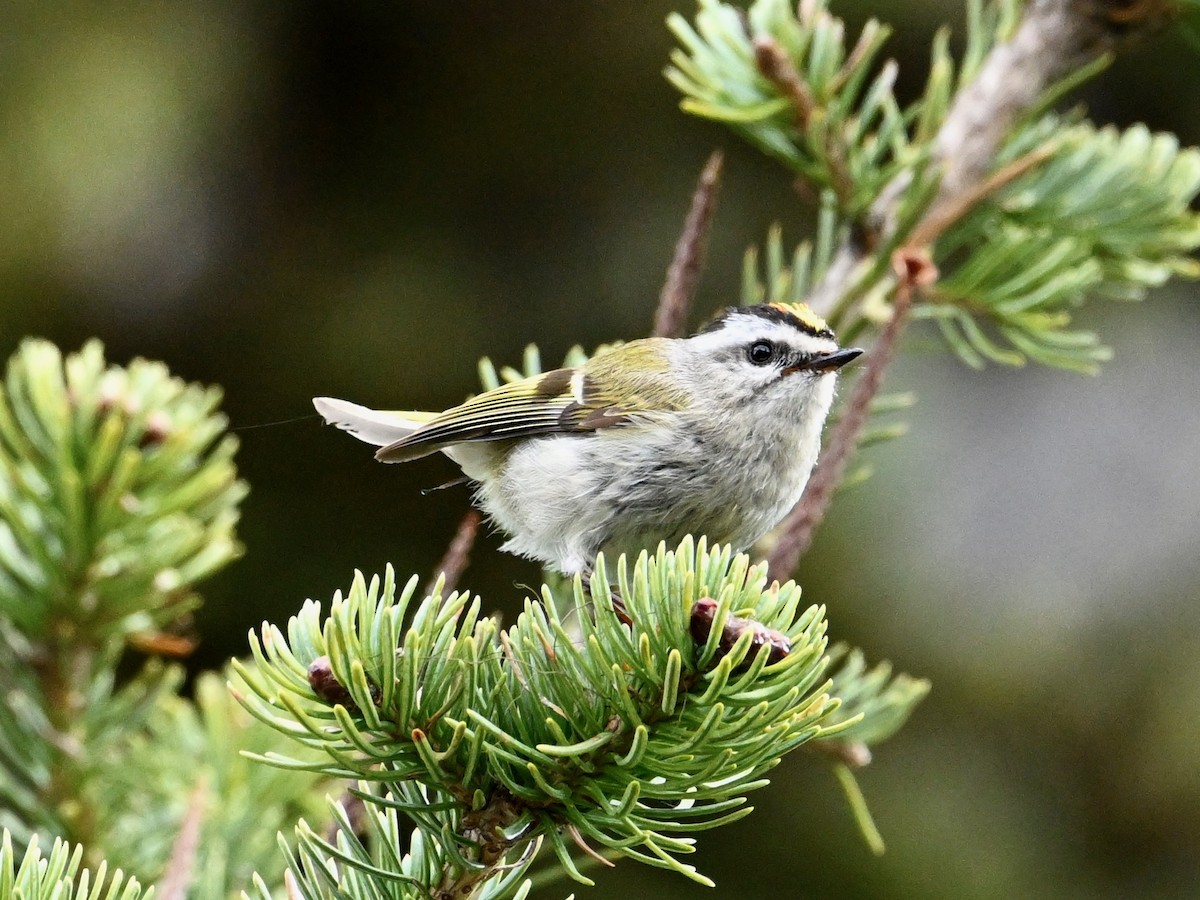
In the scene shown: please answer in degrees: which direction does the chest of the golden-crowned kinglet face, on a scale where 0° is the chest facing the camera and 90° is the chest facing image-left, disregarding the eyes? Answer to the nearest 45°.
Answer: approximately 270°
